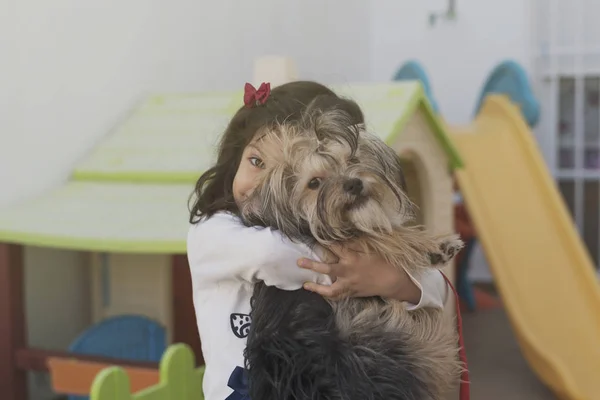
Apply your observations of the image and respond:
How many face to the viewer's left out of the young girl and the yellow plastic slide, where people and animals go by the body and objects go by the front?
0

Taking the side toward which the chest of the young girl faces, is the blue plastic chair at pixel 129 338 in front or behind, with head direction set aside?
behind

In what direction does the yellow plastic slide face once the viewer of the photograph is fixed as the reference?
facing the viewer and to the right of the viewer

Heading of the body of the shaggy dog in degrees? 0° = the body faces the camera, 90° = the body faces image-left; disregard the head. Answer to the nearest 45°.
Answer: approximately 315°

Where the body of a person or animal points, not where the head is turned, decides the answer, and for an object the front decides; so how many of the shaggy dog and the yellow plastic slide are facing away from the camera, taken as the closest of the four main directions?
0

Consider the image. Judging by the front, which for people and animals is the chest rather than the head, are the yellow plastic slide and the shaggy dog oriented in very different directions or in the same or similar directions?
same or similar directions

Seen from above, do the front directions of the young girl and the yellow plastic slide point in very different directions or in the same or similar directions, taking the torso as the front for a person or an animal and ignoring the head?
same or similar directions

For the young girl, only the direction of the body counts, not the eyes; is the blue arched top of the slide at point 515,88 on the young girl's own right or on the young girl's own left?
on the young girl's own left

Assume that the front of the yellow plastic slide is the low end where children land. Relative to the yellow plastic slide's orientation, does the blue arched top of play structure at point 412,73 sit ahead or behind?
behind

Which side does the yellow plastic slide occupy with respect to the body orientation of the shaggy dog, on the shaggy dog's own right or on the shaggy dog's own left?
on the shaggy dog's own left
